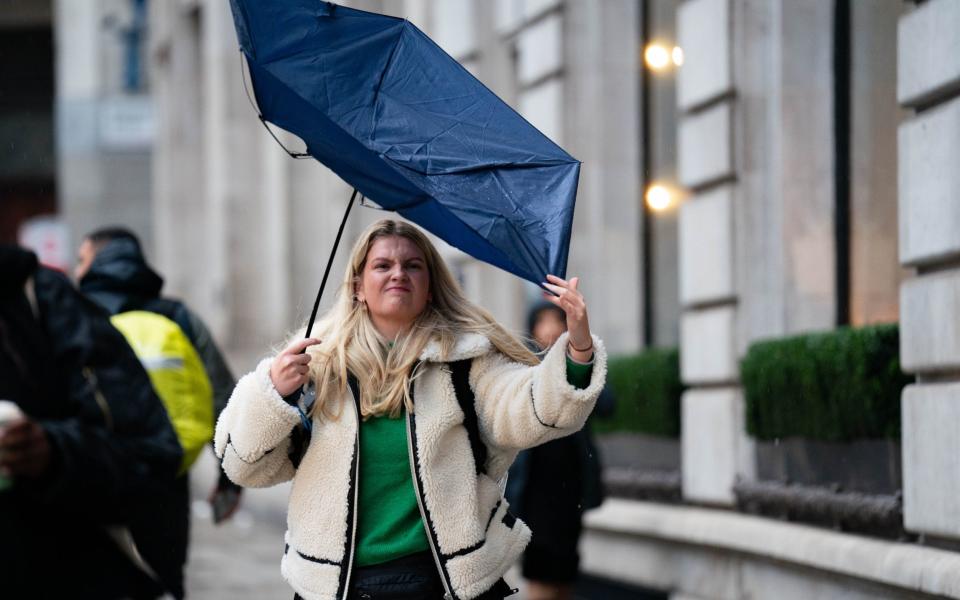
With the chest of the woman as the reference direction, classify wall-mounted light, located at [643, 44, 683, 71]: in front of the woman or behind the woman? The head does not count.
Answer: behind

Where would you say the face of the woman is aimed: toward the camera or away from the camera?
toward the camera

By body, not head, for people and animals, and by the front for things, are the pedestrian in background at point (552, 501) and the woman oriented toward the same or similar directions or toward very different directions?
same or similar directions

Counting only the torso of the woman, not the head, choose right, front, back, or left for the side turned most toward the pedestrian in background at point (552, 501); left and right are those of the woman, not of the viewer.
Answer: back

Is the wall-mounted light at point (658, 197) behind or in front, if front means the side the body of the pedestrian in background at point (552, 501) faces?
behind

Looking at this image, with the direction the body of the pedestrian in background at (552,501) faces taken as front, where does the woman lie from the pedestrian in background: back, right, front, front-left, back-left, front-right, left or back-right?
front

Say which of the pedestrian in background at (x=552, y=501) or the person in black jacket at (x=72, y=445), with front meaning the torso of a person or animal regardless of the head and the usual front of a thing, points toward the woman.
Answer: the pedestrian in background

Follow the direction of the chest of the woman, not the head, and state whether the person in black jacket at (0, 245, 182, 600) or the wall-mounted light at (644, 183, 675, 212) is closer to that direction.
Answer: the person in black jacket

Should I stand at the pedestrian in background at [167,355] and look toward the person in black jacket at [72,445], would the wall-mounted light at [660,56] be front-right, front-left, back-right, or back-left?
back-left

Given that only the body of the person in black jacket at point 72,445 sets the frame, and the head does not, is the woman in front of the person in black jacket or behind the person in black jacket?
behind

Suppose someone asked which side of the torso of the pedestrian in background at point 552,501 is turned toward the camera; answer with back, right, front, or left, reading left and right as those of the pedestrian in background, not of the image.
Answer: front

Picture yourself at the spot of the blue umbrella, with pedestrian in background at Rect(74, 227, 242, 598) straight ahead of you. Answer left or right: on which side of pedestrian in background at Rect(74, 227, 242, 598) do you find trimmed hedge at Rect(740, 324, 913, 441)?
right

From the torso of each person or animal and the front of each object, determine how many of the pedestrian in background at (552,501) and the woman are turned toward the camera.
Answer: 2

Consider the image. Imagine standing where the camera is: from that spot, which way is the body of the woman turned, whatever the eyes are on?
toward the camera
